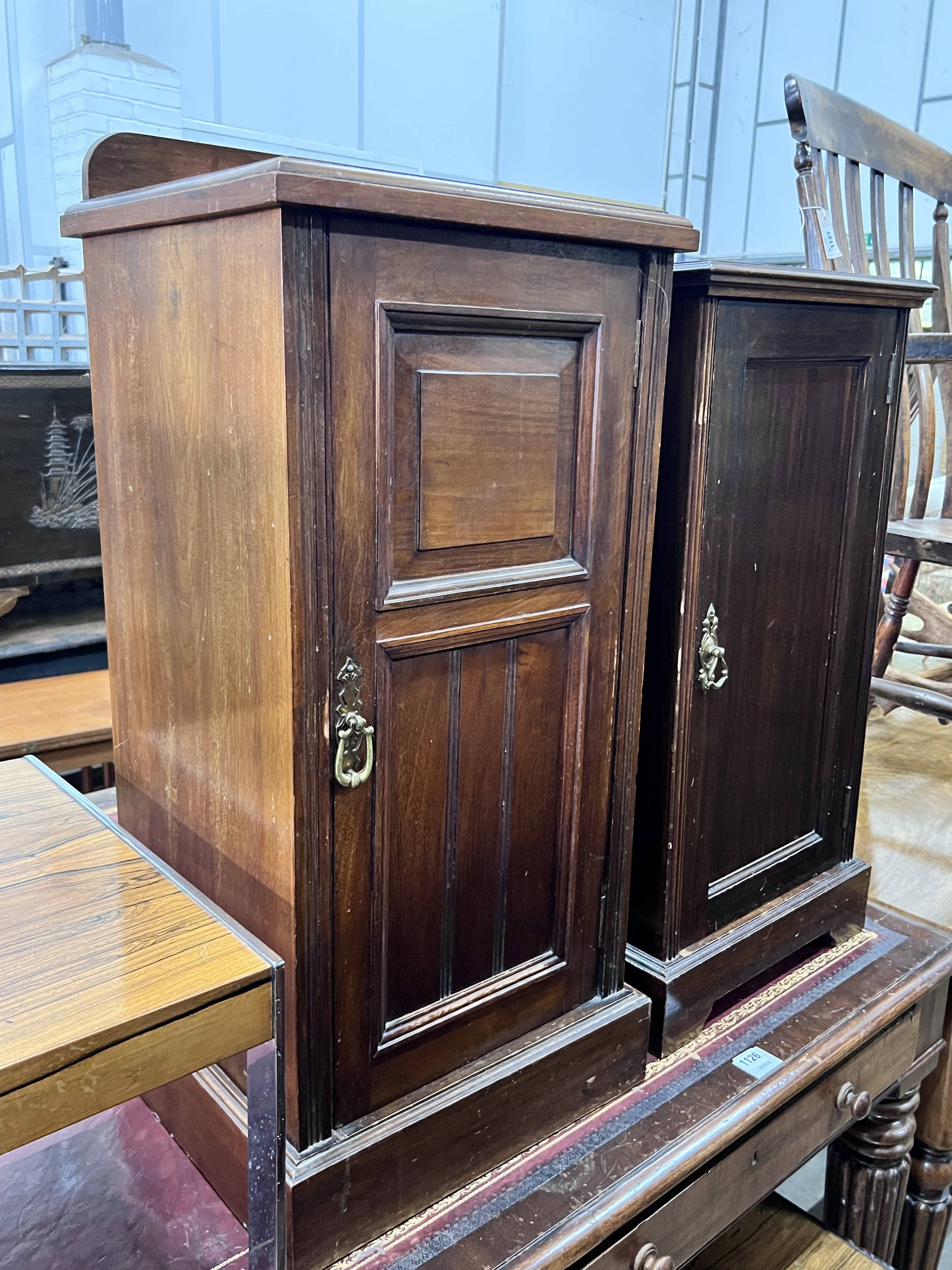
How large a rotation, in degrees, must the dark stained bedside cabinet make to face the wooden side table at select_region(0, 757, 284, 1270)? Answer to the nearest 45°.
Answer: approximately 90° to its right

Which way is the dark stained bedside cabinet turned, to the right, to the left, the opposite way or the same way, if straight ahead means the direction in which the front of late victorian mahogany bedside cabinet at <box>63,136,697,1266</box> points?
the same way

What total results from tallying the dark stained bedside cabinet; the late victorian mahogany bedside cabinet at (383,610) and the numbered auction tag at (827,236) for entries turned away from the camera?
0

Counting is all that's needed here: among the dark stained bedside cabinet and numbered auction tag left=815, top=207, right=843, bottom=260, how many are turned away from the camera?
0

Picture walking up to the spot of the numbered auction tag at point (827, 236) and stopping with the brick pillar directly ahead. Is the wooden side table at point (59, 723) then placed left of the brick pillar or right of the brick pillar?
left

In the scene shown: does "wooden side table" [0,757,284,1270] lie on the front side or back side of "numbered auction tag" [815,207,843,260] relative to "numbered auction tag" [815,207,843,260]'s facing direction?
on the front side

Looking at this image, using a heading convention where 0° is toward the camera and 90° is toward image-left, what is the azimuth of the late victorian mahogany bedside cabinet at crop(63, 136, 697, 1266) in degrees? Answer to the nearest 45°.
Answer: approximately 315°

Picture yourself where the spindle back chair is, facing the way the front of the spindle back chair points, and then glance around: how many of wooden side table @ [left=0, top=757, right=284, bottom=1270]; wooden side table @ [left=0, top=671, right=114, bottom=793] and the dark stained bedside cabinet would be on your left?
0

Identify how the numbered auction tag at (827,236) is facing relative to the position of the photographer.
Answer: facing the viewer

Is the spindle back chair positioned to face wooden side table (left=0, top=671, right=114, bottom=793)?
no

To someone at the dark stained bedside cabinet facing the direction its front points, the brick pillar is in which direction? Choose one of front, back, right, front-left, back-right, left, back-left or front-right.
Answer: back

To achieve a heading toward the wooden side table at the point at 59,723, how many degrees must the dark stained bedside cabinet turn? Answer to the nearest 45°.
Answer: approximately 135° to its right

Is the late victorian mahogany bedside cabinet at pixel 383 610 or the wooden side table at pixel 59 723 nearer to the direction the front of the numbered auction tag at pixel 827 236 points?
the late victorian mahogany bedside cabinet

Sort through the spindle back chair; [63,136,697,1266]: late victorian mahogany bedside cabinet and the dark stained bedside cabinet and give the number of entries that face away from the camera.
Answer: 0

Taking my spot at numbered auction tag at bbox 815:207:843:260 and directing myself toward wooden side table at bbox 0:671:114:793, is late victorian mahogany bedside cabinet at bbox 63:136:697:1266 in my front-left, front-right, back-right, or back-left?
front-left

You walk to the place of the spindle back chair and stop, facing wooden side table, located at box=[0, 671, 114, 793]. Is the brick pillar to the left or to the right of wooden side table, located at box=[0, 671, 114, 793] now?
right

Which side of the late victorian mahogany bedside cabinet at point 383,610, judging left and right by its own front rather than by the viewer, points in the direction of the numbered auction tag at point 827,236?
left

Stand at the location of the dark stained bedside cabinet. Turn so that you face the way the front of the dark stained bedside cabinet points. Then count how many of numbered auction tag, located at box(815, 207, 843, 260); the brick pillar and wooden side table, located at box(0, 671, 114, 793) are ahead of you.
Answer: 0
